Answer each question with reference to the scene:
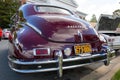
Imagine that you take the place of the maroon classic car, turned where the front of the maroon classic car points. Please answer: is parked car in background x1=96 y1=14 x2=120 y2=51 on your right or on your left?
on your right

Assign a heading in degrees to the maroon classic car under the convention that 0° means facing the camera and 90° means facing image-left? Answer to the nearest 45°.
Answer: approximately 135°

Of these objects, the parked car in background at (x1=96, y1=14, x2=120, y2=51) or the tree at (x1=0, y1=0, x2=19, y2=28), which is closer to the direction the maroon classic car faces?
the tree
